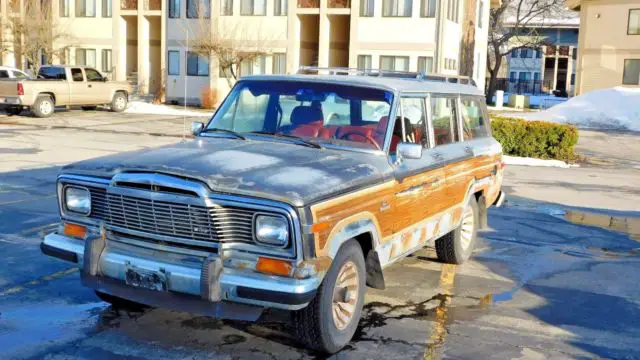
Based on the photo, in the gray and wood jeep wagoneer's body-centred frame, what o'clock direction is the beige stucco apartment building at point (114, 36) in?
The beige stucco apartment building is roughly at 4 o'clock from the gray and wood jeep wagoneer.

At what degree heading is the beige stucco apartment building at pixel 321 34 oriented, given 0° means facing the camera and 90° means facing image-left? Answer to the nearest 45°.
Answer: approximately 0°

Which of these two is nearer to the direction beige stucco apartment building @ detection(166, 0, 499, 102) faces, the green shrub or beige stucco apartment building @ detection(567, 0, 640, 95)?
the green shrub

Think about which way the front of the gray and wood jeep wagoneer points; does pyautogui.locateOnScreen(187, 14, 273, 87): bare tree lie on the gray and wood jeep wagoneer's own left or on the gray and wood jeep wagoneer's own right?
on the gray and wood jeep wagoneer's own right

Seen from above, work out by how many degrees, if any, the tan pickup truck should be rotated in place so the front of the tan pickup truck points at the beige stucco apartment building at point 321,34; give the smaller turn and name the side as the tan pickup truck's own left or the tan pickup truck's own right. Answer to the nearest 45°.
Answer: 0° — it already faces it

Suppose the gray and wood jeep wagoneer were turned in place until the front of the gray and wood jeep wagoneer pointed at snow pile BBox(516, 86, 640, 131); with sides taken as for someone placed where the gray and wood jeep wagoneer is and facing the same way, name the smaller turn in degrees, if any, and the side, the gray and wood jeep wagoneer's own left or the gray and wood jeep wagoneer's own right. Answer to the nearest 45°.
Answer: approximately 180°

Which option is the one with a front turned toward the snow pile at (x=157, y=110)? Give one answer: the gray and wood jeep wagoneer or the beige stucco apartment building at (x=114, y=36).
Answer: the beige stucco apartment building

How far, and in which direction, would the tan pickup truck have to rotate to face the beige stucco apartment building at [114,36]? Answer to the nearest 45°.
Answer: approximately 45° to its left

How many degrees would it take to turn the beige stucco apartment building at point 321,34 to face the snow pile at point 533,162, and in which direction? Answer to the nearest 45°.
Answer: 0° — it already faces it

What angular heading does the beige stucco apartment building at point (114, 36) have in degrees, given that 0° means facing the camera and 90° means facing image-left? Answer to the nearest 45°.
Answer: approximately 0°

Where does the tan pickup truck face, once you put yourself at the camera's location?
facing away from the viewer and to the right of the viewer

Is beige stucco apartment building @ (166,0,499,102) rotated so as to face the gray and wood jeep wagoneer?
yes

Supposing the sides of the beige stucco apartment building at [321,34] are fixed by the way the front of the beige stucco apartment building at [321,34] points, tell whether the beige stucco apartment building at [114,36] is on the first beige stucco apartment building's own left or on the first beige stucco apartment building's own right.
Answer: on the first beige stucco apartment building's own right

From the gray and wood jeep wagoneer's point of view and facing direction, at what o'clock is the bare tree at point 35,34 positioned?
The bare tree is roughly at 4 o'clock from the gray and wood jeep wagoneer.
